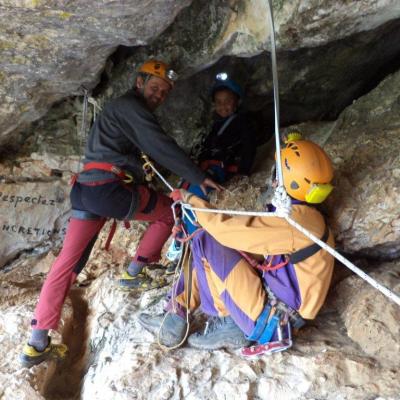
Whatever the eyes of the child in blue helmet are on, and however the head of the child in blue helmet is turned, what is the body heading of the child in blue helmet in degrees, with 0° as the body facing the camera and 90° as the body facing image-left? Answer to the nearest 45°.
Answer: approximately 45°

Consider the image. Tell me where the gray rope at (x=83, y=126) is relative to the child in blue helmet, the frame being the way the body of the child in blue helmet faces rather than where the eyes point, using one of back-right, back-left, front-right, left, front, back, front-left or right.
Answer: front-right
